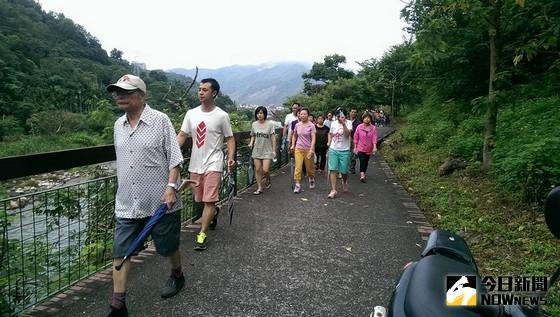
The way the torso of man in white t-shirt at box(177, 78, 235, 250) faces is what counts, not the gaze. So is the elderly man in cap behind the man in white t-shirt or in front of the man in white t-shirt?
in front

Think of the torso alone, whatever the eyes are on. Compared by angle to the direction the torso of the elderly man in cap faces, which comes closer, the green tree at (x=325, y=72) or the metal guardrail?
the metal guardrail

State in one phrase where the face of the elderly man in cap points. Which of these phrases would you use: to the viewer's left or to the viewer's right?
to the viewer's left

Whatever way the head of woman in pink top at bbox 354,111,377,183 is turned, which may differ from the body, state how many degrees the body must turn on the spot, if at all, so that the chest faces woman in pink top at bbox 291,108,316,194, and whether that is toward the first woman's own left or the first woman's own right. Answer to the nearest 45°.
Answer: approximately 45° to the first woman's own right

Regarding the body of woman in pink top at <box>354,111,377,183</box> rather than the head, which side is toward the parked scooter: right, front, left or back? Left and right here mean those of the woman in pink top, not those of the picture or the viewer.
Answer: front

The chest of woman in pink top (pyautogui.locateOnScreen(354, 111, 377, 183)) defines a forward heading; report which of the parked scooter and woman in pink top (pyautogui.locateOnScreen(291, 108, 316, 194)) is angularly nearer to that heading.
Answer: the parked scooter

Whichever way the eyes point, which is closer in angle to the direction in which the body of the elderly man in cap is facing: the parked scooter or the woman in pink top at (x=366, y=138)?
the parked scooter
